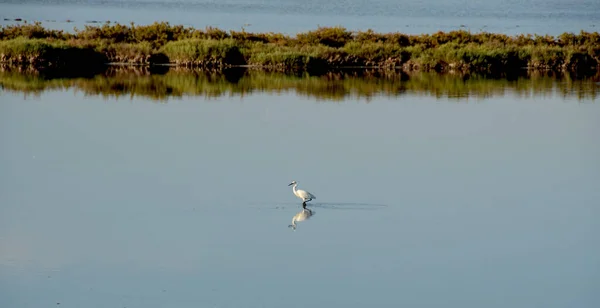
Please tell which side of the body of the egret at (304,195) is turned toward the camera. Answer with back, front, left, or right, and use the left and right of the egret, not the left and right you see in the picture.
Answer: left

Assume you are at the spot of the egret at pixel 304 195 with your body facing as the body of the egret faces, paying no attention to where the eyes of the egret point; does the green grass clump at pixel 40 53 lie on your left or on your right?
on your right
